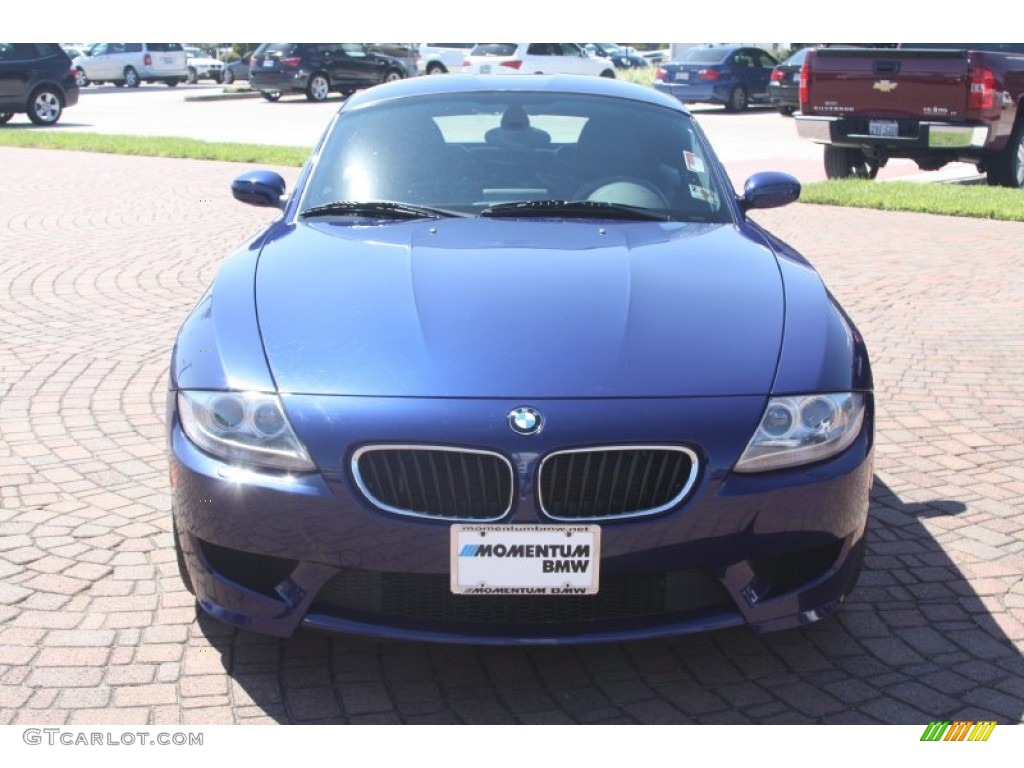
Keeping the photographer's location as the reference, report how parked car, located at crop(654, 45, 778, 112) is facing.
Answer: facing away from the viewer and to the right of the viewer

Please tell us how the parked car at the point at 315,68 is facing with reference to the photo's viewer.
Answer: facing away from the viewer and to the right of the viewer

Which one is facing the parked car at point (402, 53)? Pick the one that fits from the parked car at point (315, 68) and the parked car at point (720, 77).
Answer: the parked car at point (315, 68)

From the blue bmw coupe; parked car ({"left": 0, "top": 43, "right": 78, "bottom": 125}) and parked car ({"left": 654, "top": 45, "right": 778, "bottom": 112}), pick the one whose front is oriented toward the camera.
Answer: the blue bmw coupe

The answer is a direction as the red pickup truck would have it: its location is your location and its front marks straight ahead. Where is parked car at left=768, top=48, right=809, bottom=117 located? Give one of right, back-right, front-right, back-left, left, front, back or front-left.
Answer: front-left

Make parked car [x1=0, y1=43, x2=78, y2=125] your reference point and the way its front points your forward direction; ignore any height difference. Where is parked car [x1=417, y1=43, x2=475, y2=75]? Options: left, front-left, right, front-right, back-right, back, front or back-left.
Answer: back-right

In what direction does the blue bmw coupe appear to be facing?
toward the camera

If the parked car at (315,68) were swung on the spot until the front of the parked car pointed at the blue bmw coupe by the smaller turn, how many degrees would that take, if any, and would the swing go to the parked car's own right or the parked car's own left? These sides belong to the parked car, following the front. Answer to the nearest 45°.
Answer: approximately 135° to the parked car's own right

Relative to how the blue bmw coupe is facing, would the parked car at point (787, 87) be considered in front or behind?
behind

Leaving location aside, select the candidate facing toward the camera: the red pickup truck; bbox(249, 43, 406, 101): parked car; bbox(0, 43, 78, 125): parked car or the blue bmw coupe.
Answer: the blue bmw coupe

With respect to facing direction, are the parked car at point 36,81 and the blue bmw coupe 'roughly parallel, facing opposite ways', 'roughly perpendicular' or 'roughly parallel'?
roughly perpendicular

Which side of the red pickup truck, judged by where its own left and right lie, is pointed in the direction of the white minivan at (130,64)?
left

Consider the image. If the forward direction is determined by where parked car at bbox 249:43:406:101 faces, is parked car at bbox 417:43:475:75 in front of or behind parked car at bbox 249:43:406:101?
in front

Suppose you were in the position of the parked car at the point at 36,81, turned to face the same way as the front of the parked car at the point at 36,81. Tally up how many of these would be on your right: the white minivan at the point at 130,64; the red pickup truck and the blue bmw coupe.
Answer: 1

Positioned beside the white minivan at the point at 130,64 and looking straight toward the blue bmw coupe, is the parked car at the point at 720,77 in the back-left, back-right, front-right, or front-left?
front-left

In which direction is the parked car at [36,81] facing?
to the viewer's left
